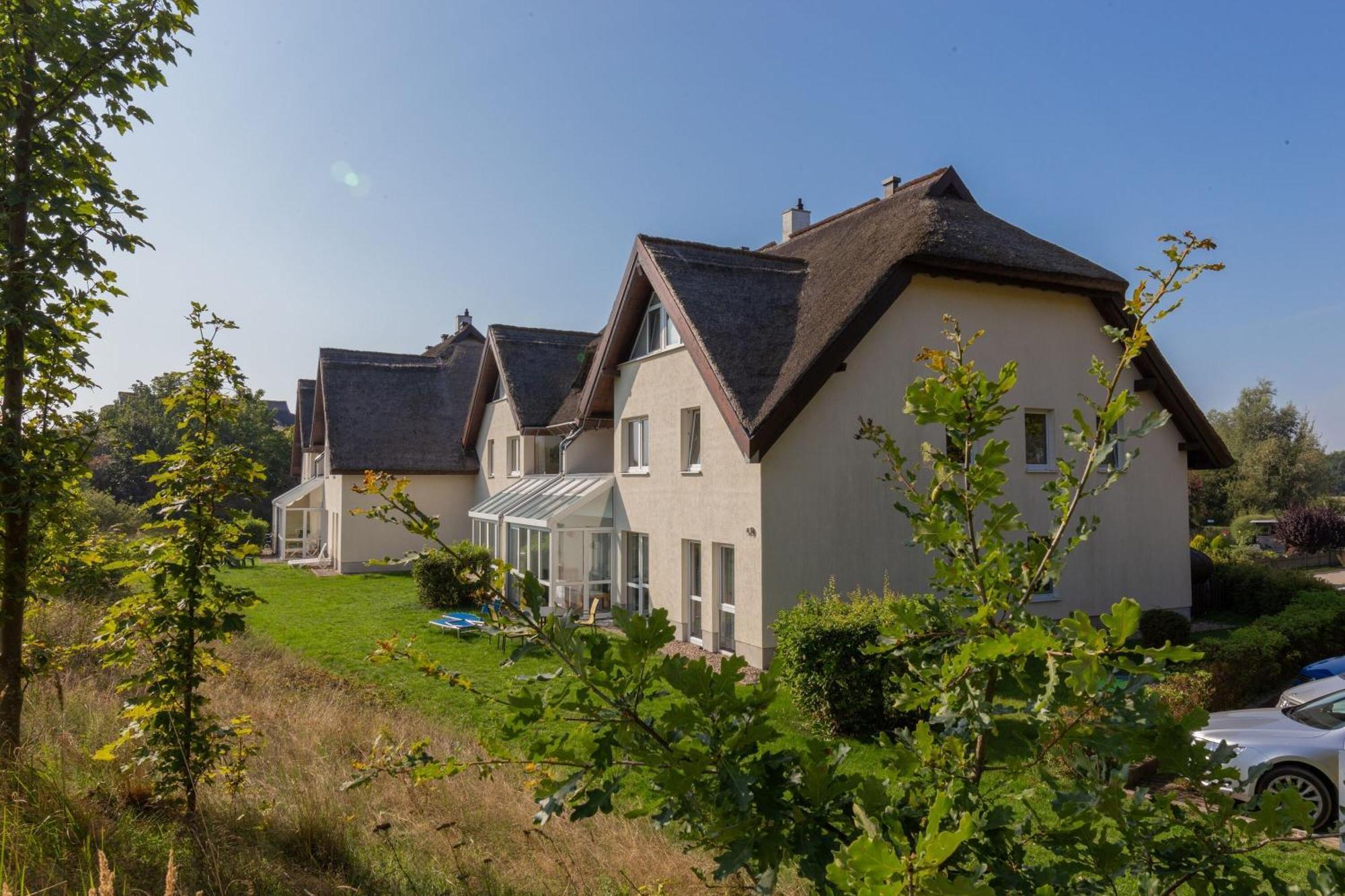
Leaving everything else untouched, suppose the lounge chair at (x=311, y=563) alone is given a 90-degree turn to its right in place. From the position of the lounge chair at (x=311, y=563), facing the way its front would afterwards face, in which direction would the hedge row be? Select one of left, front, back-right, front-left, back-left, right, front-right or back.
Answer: back-right

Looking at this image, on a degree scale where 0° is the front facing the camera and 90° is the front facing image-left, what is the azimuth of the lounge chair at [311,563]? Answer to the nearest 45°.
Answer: approximately 90°

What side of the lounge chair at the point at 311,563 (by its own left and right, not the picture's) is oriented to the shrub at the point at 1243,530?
back

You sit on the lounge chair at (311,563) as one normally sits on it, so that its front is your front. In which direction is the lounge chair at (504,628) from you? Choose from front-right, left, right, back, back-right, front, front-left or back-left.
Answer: left
